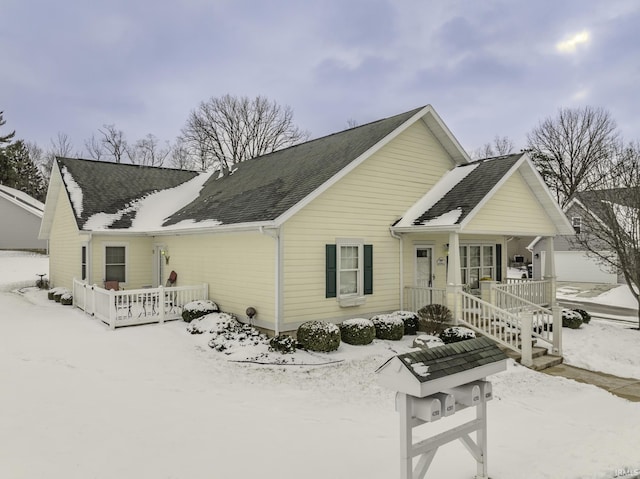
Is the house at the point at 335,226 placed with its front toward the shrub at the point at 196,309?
no

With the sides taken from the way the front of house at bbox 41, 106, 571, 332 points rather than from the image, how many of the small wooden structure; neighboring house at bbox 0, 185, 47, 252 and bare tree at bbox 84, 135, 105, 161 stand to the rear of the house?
2

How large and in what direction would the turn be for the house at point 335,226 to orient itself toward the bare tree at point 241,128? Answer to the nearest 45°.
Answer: approximately 135° to its left

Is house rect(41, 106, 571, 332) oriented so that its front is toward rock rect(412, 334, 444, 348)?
yes

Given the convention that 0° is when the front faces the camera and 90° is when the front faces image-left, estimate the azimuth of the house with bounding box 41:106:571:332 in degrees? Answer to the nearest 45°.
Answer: approximately 315°

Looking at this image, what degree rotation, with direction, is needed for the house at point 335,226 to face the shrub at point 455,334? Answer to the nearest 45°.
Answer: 0° — it already faces it

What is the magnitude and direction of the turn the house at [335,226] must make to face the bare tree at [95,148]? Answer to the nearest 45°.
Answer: approximately 180°

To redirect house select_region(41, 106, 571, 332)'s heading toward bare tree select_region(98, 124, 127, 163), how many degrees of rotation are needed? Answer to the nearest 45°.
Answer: approximately 180°

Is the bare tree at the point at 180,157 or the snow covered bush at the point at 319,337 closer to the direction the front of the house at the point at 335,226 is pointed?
the snow covered bush

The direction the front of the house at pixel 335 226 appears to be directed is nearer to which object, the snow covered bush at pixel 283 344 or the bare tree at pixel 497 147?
the snow covered bush

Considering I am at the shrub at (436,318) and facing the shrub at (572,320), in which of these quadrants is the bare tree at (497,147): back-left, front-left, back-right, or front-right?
front-left

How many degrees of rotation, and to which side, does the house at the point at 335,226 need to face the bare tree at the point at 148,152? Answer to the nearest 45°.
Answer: approximately 180°

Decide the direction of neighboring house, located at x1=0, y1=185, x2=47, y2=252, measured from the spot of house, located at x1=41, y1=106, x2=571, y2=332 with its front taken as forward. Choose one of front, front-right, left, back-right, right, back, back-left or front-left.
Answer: back

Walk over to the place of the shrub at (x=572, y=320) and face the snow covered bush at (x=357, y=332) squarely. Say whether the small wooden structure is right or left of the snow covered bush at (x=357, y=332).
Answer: left

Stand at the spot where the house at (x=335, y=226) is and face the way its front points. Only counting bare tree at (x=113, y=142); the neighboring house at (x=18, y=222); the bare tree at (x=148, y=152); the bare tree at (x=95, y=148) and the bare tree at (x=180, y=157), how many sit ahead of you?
0

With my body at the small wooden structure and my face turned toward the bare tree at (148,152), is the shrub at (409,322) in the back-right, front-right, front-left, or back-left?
front-right
